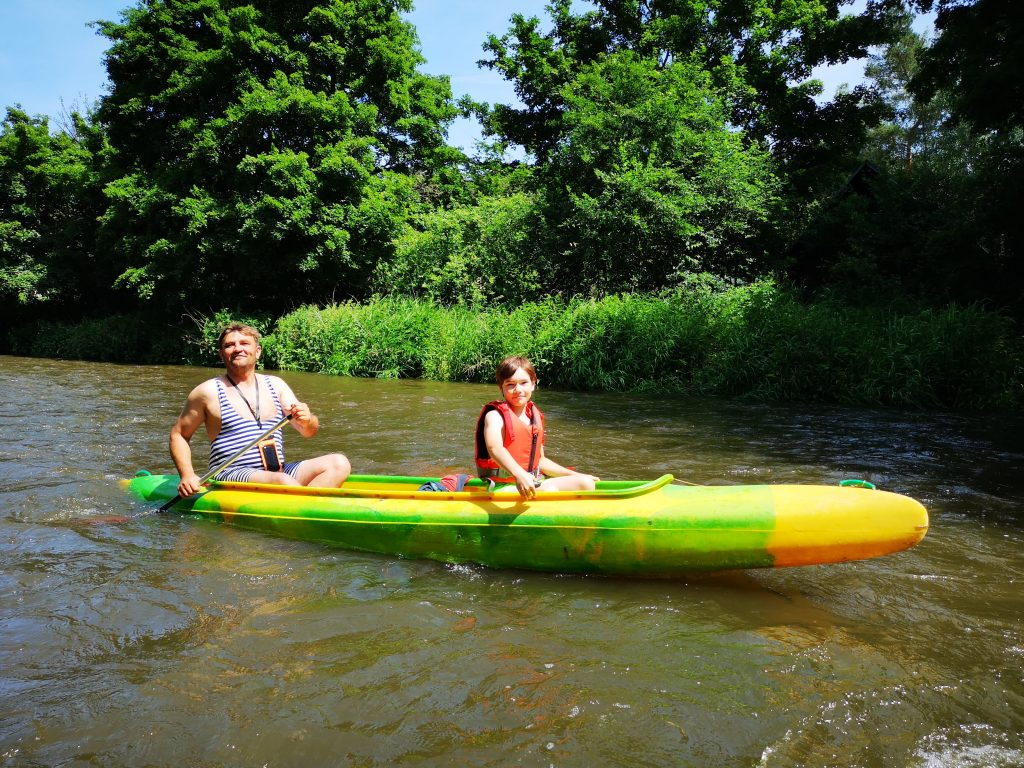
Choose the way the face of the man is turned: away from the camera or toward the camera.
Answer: toward the camera

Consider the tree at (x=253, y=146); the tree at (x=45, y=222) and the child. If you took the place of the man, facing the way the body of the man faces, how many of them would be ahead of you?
1

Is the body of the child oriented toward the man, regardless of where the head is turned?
no

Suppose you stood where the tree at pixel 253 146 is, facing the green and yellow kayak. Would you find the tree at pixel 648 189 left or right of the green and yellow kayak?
left

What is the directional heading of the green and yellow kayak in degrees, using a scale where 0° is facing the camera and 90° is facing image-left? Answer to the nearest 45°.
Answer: approximately 270°

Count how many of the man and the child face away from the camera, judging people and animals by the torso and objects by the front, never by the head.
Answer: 0

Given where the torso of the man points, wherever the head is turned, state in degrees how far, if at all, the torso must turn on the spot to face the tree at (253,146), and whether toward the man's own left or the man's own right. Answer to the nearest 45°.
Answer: approximately 135° to the man's own left

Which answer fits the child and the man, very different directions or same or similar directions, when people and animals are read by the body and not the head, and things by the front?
same or similar directions

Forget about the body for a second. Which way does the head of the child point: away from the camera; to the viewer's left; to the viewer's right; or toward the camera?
toward the camera

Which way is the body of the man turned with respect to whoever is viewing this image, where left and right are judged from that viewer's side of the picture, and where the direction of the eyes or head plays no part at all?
facing the viewer and to the right of the viewer

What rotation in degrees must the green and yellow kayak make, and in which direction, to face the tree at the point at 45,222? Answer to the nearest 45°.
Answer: approximately 135° to its left

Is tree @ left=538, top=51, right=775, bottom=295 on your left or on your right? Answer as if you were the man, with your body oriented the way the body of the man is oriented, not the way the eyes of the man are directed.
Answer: on your left

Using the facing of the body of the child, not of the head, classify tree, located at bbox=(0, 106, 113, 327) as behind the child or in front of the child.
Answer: behind

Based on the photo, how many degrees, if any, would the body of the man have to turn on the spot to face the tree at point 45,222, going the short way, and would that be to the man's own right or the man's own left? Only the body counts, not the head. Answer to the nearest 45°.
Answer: approximately 135° to the man's own left

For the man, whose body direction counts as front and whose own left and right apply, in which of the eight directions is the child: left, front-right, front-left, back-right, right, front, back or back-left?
front
